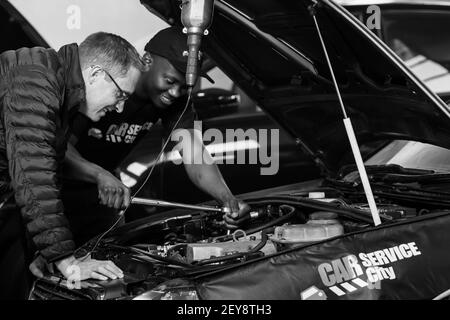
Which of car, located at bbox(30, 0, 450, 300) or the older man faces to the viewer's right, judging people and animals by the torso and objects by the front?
the older man

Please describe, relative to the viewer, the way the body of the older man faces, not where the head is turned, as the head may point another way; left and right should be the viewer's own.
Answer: facing to the right of the viewer

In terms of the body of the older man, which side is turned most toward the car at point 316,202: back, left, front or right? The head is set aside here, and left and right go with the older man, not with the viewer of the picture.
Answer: front

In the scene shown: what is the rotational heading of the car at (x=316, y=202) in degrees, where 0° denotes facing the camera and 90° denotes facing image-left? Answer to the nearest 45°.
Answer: approximately 45°

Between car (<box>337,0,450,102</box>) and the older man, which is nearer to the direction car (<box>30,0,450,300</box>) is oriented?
the older man

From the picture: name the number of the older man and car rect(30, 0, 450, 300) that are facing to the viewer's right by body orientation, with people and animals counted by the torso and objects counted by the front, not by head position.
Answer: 1
